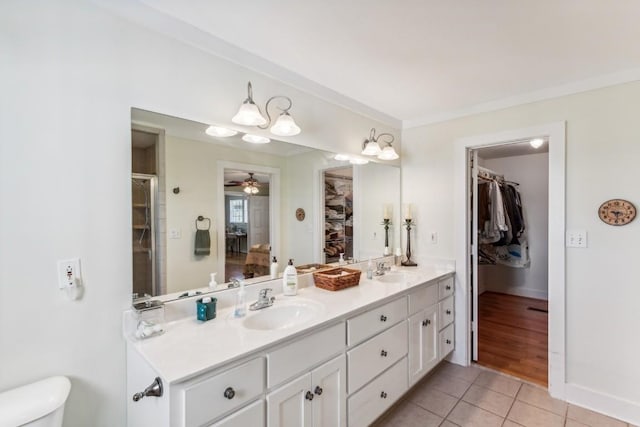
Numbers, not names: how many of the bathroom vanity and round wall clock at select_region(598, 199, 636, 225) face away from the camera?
0

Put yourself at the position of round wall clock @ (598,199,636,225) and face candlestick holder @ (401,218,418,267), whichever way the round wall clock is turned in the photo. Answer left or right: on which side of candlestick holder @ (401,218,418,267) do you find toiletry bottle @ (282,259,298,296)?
left

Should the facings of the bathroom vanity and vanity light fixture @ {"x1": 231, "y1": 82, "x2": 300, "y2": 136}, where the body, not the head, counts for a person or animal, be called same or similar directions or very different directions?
same or similar directions

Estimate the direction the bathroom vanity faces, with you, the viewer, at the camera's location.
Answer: facing the viewer and to the right of the viewer

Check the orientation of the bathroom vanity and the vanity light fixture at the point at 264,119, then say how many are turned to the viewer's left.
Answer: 0

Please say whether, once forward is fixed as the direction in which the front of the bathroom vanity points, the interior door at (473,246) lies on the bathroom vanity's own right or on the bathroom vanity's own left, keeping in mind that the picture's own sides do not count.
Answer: on the bathroom vanity's own left

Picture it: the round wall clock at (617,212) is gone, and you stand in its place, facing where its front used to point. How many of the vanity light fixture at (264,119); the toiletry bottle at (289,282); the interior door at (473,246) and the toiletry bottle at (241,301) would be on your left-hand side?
0

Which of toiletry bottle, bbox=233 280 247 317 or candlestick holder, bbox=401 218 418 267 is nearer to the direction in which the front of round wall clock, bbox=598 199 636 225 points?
the toiletry bottle

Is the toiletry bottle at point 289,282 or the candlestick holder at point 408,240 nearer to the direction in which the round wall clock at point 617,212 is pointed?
the toiletry bottle

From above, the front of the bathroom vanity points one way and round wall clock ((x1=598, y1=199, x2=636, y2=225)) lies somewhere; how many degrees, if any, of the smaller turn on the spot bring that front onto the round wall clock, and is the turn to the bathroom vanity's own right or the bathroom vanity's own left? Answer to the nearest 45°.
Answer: approximately 45° to the bathroom vanity's own left

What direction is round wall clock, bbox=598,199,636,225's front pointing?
toward the camera

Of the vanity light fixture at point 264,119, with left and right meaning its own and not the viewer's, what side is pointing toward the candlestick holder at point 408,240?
left

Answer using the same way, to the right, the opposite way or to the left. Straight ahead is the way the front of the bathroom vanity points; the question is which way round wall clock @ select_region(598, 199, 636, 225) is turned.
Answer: to the right

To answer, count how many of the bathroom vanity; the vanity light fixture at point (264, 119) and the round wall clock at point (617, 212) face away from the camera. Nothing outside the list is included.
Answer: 0

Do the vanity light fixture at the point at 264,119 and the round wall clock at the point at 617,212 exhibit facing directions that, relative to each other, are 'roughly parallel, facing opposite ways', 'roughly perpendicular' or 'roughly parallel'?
roughly perpendicular

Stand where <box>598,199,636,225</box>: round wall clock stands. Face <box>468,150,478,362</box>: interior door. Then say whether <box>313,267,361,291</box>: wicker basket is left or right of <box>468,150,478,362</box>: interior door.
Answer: left

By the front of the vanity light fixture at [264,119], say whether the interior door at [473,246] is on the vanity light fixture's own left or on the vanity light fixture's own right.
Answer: on the vanity light fixture's own left
